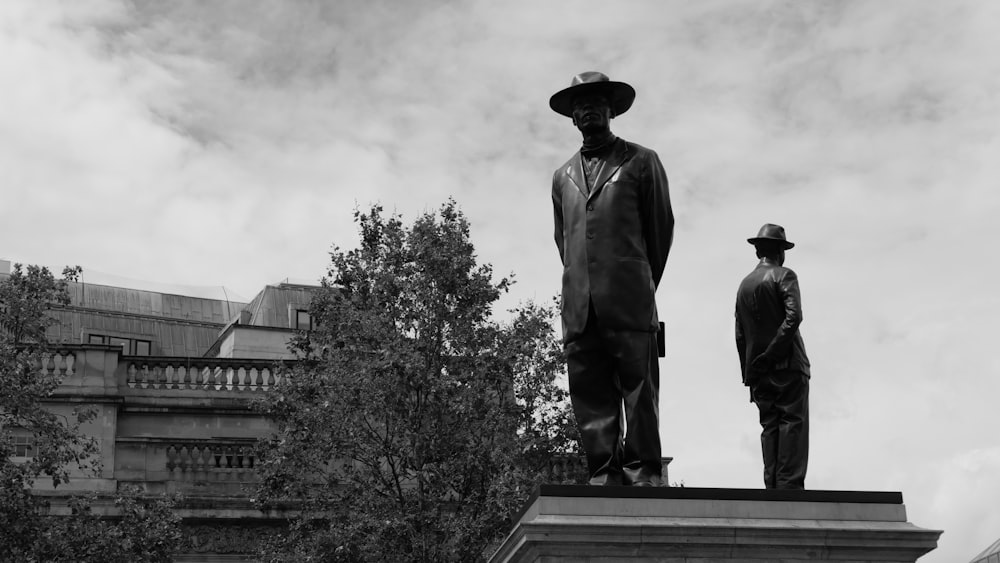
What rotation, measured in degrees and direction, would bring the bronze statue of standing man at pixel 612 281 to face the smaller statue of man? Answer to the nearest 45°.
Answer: approximately 180°

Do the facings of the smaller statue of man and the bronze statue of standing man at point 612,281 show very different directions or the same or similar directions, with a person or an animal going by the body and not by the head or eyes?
very different directions

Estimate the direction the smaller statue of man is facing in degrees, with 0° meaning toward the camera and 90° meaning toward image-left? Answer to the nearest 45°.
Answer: approximately 225°

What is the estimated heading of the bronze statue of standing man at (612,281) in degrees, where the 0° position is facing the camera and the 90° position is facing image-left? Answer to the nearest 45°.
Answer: approximately 45°

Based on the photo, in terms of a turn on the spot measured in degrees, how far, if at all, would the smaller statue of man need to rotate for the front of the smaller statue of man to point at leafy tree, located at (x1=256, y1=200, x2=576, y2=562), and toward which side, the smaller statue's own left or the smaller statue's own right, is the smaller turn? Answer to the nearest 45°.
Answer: approximately 90° to the smaller statue's own left

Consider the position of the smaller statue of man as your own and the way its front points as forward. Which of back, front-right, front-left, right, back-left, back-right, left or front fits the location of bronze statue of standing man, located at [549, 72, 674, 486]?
back

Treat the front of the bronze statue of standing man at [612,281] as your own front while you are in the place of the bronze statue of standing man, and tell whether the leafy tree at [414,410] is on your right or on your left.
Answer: on your right
